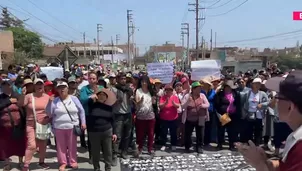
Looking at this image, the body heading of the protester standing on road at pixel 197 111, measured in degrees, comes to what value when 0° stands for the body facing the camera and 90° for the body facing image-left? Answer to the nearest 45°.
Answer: approximately 0°

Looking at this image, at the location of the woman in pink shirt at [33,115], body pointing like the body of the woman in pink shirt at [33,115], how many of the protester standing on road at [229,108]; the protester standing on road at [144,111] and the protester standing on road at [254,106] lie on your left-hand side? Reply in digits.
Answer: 3

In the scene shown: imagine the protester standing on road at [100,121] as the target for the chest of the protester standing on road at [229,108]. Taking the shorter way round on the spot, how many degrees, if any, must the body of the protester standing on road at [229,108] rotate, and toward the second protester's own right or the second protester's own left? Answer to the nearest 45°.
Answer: approximately 45° to the second protester's own right

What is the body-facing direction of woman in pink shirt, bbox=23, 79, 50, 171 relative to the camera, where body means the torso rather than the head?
toward the camera

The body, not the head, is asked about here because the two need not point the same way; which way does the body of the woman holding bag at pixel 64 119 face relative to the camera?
toward the camera

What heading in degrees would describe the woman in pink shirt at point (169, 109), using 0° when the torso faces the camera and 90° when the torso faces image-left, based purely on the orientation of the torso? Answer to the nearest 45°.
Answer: approximately 0°

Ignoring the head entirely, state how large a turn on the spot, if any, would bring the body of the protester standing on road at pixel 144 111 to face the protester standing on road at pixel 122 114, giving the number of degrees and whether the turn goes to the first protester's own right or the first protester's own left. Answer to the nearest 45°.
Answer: approximately 45° to the first protester's own right

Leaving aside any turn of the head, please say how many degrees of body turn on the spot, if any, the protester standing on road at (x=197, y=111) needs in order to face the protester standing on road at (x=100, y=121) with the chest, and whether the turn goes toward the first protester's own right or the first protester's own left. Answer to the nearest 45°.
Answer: approximately 45° to the first protester's own right

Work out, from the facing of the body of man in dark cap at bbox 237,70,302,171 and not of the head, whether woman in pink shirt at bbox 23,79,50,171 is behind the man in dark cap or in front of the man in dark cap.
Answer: in front

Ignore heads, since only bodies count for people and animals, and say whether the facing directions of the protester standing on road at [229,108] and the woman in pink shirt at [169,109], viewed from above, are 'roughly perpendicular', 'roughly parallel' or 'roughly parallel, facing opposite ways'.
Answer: roughly parallel

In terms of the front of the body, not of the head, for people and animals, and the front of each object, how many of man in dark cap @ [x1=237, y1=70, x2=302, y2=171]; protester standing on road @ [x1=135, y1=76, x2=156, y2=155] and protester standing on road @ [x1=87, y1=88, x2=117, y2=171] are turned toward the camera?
2

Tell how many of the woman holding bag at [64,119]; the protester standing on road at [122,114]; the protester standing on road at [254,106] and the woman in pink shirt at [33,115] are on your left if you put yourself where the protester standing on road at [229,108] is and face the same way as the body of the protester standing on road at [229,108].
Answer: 1

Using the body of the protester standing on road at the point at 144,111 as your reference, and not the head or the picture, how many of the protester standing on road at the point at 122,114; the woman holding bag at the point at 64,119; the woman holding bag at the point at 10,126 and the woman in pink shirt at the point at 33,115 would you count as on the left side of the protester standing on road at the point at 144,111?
0

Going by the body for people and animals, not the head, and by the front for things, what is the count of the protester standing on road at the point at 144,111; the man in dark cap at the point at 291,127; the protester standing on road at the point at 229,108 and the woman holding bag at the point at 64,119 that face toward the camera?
3

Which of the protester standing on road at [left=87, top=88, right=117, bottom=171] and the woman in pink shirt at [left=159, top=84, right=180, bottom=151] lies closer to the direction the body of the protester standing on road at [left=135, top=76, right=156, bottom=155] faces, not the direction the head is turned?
the protester standing on road

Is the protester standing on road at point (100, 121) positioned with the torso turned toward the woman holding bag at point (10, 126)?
no
